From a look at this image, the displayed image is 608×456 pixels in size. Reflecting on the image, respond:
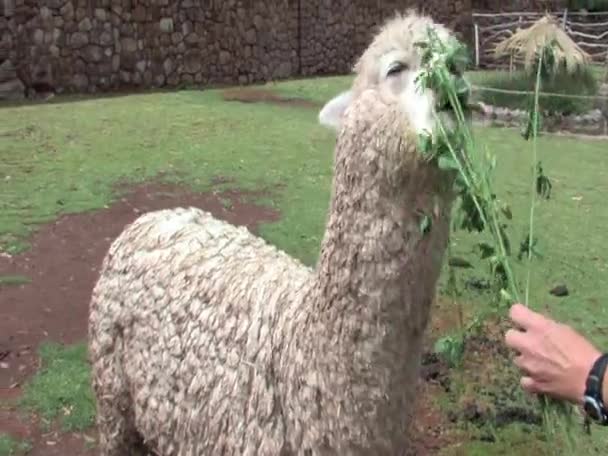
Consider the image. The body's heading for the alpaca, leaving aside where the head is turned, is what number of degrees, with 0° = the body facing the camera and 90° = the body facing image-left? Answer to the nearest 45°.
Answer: approximately 270°

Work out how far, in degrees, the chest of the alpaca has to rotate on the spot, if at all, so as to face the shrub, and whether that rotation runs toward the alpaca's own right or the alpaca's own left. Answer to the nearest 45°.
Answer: approximately 90° to the alpaca's own left

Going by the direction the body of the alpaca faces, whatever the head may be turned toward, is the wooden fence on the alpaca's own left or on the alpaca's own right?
on the alpaca's own left
